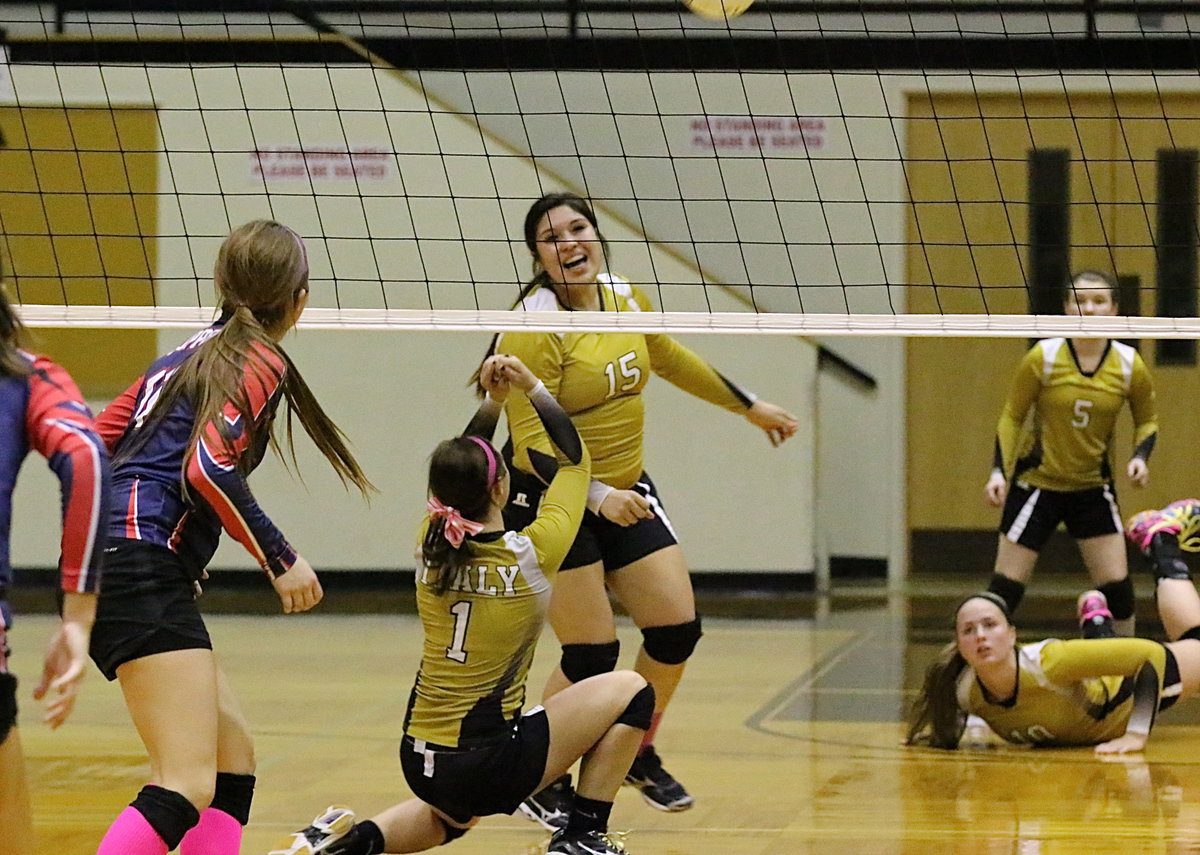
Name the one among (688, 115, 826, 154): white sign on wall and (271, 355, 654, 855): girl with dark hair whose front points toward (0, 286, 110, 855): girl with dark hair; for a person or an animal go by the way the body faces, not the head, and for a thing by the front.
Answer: the white sign on wall

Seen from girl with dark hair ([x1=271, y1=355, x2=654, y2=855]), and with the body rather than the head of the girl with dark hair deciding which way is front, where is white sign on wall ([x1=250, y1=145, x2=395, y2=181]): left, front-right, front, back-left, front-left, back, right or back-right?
front-left

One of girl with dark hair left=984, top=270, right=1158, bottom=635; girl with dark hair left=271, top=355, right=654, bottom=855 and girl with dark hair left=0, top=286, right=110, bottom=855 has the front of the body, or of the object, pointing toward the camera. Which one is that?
girl with dark hair left=984, top=270, right=1158, bottom=635

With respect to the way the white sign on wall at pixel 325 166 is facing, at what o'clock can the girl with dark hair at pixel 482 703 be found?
The girl with dark hair is roughly at 12 o'clock from the white sign on wall.

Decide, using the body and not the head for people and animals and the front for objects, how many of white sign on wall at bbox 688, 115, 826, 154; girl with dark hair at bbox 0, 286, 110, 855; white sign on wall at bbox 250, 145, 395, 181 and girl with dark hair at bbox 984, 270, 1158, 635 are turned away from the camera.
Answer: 1

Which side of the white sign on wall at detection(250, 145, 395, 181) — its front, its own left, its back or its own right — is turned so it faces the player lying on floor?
front

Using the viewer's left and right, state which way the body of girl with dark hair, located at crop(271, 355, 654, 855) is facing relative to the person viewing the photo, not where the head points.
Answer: facing away from the viewer and to the right of the viewer

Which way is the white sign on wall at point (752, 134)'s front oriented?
toward the camera

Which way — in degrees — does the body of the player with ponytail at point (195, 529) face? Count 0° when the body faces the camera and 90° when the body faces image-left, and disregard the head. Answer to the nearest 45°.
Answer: approximately 225°

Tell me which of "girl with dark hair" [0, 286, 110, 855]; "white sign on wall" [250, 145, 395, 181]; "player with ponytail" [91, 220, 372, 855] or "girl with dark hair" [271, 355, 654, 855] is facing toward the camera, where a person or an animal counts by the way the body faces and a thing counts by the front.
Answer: the white sign on wall

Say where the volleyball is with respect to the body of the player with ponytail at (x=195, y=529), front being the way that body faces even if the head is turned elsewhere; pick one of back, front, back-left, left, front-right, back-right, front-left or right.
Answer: front

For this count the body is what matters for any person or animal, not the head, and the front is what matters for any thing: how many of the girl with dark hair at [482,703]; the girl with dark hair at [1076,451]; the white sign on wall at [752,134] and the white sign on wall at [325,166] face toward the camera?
3

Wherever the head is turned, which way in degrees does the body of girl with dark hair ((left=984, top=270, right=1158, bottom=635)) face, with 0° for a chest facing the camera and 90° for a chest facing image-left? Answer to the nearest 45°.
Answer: approximately 0°

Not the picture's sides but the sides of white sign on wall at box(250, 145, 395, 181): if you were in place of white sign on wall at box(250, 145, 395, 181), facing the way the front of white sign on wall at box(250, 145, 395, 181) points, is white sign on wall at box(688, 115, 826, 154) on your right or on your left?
on your left

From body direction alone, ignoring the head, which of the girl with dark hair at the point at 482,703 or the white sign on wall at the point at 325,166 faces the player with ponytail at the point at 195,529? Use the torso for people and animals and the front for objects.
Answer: the white sign on wall

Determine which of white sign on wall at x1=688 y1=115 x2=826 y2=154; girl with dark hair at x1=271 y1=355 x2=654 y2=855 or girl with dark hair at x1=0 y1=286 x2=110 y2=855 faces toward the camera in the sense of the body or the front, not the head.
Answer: the white sign on wall

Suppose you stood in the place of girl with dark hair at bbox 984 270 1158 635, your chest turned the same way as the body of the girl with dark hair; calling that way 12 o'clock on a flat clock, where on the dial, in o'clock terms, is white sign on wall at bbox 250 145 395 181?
The white sign on wall is roughly at 4 o'clock from the girl with dark hair.

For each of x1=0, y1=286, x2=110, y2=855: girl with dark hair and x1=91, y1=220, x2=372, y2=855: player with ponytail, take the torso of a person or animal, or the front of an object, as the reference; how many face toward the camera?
0

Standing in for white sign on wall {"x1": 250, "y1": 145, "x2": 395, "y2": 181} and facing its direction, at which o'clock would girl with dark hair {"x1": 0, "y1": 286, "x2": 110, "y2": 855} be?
The girl with dark hair is roughly at 12 o'clock from the white sign on wall.

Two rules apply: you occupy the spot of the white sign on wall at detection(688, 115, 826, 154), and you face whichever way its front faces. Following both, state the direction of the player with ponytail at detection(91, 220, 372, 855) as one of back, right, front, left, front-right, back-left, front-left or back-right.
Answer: front

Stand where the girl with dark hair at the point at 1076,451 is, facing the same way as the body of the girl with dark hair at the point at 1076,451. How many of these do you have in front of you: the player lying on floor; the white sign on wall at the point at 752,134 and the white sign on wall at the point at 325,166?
1

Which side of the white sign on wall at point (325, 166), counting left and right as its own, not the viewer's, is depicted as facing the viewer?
front
